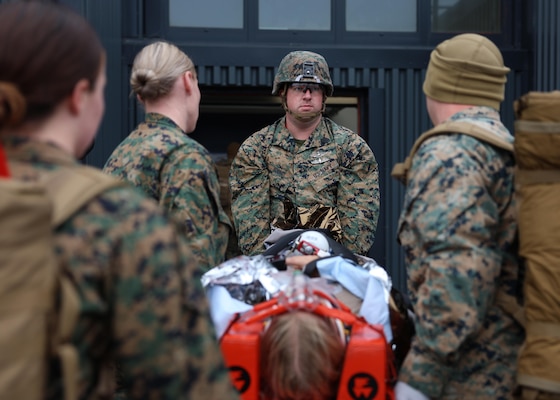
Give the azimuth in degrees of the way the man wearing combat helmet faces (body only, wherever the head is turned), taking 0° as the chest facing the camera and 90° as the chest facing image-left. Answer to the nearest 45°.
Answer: approximately 0°

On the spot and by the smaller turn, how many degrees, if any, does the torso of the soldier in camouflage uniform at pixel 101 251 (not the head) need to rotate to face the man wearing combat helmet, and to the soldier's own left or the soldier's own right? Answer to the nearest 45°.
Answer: approximately 45° to the soldier's own left

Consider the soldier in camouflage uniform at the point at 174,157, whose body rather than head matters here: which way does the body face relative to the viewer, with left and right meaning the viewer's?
facing away from the viewer and to the right of the viewer

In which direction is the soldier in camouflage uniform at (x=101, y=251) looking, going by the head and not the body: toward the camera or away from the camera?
away from the camera

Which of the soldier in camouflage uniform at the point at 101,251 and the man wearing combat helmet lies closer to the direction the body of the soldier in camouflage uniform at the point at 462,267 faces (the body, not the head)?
the man wearing combat helmet

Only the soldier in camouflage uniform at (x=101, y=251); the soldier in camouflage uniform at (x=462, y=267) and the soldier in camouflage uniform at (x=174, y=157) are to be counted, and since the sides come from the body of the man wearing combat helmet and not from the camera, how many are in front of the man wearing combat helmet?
3

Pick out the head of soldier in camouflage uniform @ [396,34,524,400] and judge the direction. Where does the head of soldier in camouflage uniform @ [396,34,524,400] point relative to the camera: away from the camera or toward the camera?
away from the camera

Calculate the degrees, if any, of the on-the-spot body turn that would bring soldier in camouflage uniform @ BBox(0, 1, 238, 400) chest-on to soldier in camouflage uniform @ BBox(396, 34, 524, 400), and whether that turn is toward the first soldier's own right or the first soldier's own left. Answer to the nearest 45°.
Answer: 0° — they already face them

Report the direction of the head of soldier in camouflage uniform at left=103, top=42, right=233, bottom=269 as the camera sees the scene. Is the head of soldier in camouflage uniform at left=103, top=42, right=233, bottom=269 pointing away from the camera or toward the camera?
away from the camera

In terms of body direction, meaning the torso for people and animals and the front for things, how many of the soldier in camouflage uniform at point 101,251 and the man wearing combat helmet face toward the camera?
1

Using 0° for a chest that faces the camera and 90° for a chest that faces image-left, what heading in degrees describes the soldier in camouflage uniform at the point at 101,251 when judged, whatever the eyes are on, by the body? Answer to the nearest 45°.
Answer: approximately 225°
